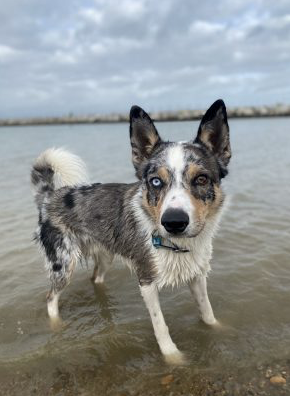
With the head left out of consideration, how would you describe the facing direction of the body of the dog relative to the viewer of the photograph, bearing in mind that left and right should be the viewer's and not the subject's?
facing the viewer and to the right of the viewer

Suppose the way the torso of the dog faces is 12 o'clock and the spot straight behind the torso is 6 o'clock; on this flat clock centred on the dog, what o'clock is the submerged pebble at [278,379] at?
The submerged pebble is roughly at 12 o'clock from the dog.
